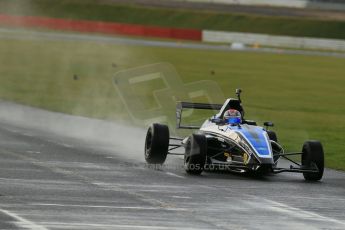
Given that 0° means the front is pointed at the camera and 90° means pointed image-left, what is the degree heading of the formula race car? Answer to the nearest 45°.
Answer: approximately 0°
